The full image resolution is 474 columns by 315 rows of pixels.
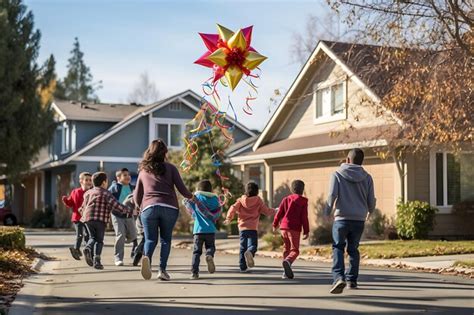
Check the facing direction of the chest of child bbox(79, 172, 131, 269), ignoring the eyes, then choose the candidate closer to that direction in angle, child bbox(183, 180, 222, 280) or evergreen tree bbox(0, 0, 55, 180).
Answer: the evergreen tree

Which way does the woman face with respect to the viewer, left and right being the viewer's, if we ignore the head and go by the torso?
facing away from the viewer

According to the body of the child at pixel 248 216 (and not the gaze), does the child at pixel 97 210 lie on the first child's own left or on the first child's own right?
on the first child's own left

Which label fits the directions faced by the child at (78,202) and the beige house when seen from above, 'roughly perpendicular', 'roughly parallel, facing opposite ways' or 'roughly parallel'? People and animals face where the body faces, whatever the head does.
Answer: roughly perpendicular

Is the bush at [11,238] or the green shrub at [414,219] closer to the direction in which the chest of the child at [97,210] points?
the green shrub

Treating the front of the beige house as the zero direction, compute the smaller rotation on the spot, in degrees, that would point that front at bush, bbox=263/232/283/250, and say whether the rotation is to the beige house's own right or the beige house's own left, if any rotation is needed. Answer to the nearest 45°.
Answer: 0° — it already faces it

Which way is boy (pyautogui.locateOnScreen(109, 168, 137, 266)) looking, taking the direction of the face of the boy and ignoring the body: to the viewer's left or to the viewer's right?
to the viewer's right

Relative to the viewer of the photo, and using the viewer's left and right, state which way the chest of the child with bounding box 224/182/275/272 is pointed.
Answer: facing away from the viewer

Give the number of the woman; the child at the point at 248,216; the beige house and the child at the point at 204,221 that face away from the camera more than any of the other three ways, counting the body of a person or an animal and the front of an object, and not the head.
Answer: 3

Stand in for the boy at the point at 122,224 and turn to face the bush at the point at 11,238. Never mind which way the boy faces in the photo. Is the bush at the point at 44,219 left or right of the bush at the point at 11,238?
right

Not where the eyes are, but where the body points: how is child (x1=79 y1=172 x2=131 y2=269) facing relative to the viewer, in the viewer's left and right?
facing away from the viewer and to the right of the viewer
